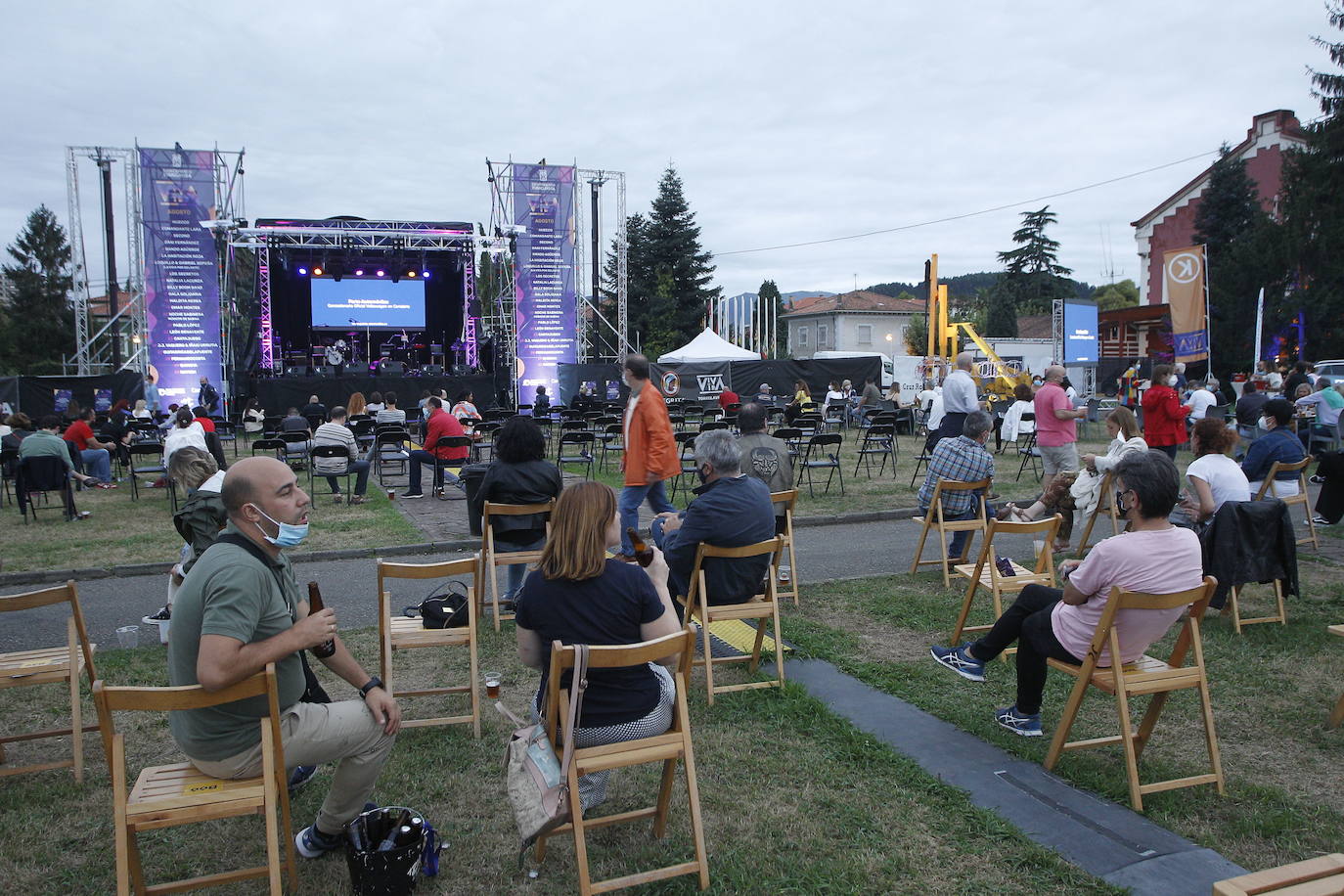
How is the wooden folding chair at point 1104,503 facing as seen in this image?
to the viewer's left

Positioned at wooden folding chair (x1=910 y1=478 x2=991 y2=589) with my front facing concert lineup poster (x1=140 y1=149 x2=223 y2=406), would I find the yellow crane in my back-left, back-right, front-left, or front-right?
front-right

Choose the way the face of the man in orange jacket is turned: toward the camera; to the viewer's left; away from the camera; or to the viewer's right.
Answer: to the viewer's left

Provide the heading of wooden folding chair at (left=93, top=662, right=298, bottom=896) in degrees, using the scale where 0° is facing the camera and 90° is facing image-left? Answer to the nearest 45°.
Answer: approximately 180°

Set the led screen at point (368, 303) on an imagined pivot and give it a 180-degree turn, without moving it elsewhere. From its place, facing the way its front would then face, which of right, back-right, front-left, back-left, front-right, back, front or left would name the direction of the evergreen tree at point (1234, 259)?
right

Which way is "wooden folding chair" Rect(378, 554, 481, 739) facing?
away from the camera

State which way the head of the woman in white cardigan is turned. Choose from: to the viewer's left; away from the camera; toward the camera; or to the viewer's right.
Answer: to the viewer's left

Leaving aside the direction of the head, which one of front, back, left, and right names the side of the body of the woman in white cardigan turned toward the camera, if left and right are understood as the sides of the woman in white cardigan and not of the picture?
left

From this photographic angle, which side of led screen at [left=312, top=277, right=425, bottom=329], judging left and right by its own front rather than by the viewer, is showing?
front

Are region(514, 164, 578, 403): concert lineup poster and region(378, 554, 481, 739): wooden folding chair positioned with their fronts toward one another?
yes

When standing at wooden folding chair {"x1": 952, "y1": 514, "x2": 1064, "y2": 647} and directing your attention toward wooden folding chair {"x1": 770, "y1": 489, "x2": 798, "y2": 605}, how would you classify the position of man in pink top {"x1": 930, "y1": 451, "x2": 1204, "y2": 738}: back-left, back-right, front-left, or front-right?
back-left

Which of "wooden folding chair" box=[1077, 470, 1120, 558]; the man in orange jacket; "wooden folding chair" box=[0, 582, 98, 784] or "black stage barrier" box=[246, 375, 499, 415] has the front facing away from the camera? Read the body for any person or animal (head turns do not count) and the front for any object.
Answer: "wooden folding chair" box=[0, 582, 98, 784]
